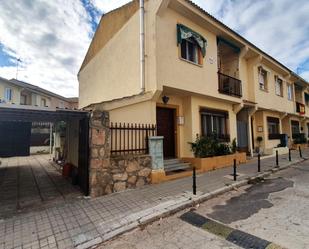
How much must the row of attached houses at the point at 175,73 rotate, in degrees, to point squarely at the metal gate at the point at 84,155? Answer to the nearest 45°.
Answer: approximately 90° to its right

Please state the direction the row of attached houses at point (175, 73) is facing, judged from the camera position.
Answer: facing the viewer and to the right of the viewer

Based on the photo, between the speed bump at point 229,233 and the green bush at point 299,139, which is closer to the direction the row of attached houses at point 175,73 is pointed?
the speed bump

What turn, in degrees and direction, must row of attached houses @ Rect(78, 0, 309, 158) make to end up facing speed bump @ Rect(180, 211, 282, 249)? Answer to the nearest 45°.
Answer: approximately 45° to its right

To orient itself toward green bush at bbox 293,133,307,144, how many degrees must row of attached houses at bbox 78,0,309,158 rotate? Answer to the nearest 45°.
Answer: approximately 90° to its left
